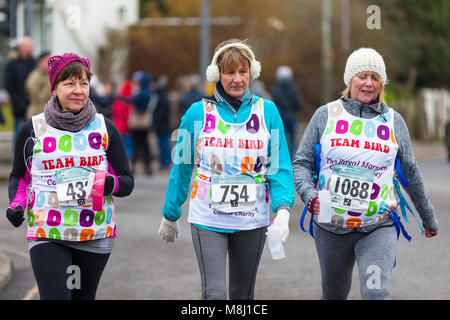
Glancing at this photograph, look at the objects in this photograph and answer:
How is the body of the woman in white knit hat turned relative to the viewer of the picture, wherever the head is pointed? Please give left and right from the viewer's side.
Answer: facing the viewer

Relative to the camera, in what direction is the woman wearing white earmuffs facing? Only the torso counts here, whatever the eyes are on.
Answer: toward the camera

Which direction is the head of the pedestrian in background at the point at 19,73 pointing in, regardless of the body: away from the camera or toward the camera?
toward the camera

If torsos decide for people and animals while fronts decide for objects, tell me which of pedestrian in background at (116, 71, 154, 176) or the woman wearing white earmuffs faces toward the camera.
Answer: the woman wearing white earmuffs

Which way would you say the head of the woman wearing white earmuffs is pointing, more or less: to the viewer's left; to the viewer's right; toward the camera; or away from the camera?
toward the camera

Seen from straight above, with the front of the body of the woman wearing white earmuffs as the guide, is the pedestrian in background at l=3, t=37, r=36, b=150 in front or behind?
behind

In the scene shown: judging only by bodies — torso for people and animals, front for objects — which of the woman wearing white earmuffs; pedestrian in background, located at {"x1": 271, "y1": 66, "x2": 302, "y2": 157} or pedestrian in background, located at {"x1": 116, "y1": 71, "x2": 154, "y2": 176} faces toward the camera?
the woman wearing white earmuffs

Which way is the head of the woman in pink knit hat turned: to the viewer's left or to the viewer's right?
to the viewer's right

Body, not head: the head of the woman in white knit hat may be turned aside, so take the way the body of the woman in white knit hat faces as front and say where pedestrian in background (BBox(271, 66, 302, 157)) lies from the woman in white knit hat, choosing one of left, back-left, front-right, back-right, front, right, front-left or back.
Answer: back

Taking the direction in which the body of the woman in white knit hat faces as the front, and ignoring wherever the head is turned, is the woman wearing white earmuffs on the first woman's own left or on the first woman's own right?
on the first woman's own right
